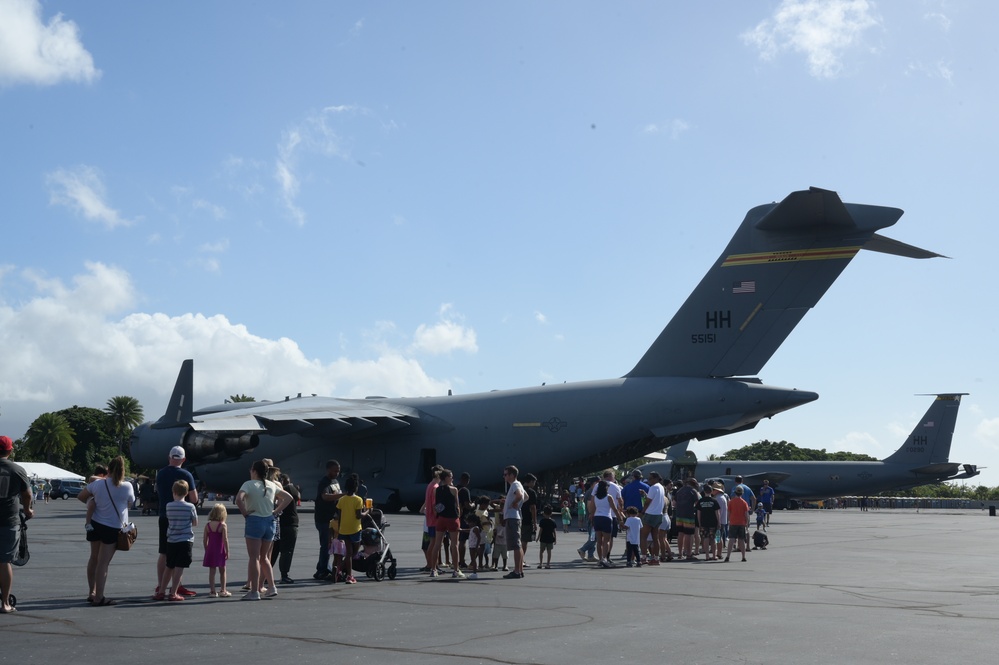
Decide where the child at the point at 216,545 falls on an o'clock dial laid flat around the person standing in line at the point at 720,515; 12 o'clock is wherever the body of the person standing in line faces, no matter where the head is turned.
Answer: The child is roughly at 10 o'clock from the person standing in line.

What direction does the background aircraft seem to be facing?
to the viewer's left

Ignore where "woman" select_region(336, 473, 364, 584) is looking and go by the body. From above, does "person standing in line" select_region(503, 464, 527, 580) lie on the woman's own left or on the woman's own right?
on the woman's own right

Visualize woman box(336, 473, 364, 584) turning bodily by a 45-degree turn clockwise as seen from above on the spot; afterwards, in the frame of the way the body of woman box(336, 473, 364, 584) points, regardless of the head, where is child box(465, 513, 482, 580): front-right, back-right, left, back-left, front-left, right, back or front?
front

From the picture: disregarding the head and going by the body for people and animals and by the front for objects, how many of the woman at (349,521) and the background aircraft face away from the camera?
1

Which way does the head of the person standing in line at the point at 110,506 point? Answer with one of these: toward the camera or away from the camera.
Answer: away from the camera

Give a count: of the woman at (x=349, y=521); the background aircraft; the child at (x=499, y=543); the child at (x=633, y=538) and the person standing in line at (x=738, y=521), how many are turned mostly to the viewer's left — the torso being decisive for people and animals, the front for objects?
1

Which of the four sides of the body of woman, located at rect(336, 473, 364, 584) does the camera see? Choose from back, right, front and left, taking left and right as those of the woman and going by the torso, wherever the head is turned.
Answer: back

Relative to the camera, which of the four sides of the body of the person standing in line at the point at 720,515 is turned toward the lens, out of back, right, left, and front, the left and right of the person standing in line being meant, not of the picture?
left
